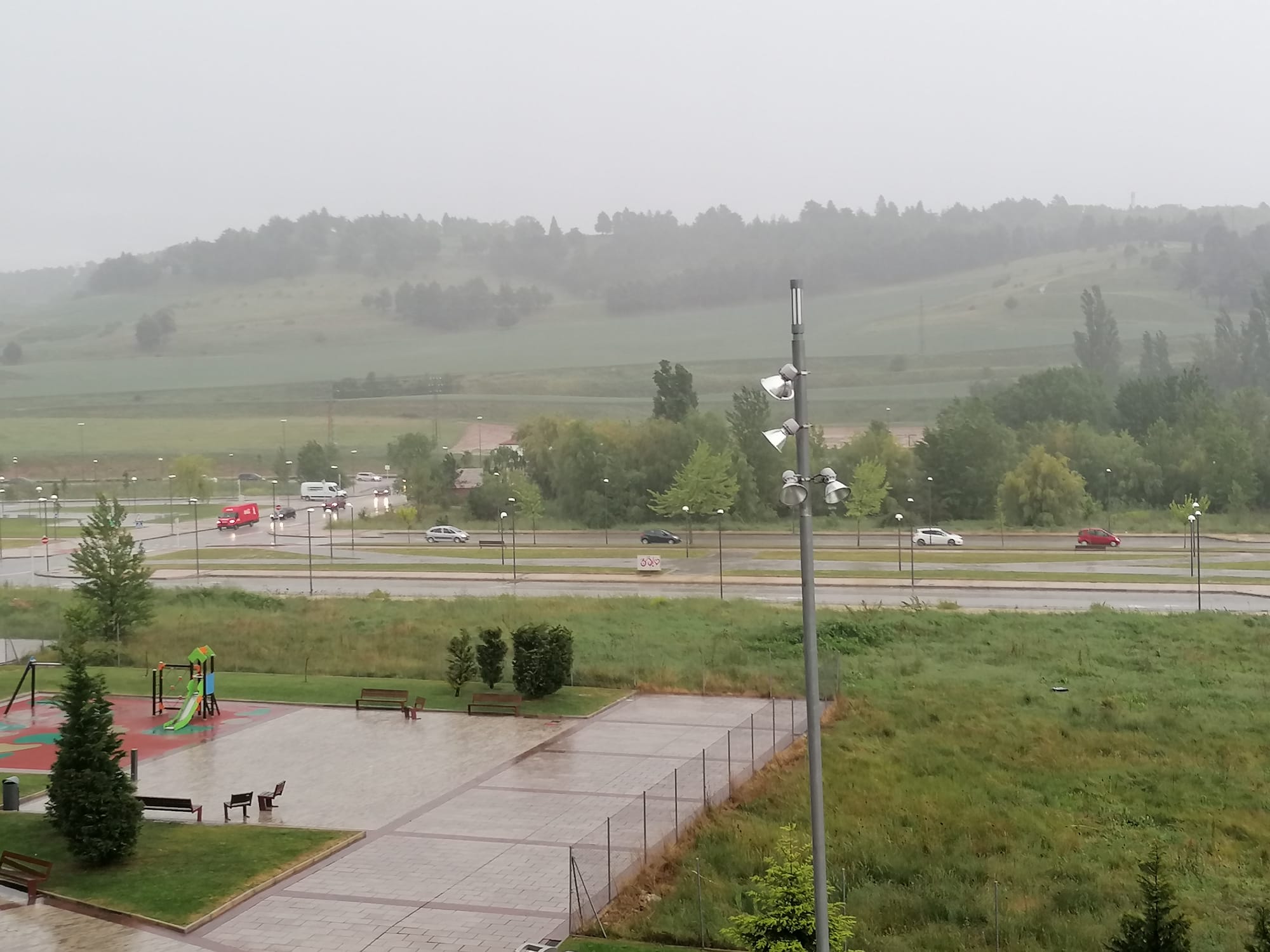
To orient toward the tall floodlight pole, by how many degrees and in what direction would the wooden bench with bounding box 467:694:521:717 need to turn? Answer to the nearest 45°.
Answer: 0° — it already faces it

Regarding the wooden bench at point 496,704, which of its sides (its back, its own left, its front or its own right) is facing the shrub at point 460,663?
back

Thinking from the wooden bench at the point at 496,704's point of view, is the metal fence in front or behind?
in front

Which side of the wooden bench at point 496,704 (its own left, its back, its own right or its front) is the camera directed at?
front

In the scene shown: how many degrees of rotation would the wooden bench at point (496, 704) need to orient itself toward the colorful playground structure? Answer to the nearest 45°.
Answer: approximately 90° to its right

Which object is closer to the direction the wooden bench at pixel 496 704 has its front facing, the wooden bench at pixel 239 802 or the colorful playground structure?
the wooden bench

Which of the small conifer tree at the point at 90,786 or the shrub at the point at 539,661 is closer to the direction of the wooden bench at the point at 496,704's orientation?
the small conifer tree

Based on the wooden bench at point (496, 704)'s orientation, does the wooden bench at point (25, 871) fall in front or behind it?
in front
